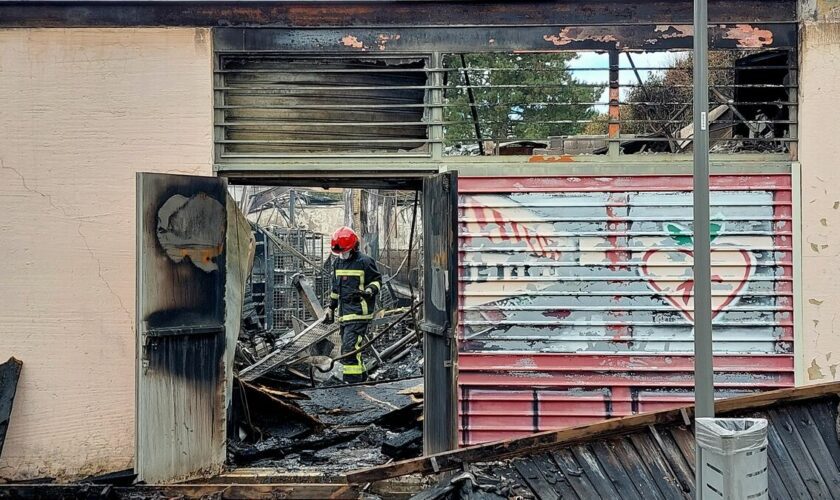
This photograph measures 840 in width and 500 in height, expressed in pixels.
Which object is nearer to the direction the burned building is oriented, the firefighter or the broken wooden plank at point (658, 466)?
the broken wooden plank

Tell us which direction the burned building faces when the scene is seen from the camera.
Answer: facing the viewer

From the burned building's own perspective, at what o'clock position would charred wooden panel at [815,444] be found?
The charred wooden panel is roughly at 10 o'clock from the burned building.

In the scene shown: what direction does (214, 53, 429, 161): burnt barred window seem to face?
toward the camera

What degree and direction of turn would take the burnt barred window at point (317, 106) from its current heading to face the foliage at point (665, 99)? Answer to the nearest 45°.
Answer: approximately 90° to its left

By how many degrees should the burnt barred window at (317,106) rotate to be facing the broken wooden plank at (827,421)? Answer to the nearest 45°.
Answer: approximately 45° to its left

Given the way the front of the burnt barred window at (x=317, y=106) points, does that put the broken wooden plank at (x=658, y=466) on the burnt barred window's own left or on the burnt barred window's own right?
on the burnt barred window's own left

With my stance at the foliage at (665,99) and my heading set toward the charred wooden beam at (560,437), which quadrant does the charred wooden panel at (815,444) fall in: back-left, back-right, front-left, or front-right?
front-left

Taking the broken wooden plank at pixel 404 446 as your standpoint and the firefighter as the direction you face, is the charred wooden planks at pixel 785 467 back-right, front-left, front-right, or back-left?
back-right

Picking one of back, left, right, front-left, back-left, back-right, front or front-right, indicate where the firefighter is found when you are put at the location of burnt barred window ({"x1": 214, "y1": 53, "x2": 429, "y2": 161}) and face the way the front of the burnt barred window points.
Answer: back

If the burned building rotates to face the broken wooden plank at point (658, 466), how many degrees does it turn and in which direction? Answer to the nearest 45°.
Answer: approximately 45° to its left
